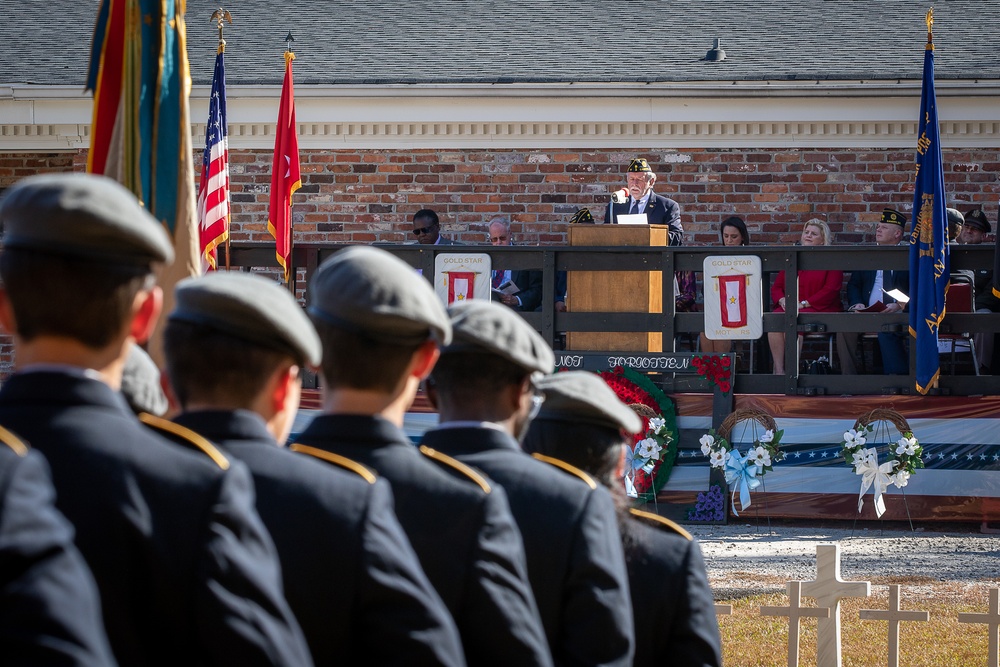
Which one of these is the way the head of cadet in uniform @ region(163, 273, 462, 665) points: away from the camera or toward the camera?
away from the camera

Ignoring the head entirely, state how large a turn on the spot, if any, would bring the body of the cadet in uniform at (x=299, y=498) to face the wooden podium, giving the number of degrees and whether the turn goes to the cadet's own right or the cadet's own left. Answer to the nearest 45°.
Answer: approximately 45° to the cadet's own left

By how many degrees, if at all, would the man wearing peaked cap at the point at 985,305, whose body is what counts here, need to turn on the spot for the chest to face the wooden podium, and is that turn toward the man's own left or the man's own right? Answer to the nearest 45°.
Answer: approximately 45° to the man's own right

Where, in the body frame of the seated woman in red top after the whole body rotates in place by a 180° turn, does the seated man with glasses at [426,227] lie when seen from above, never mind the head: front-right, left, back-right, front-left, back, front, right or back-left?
back-left

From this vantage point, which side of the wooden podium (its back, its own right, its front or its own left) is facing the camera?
front

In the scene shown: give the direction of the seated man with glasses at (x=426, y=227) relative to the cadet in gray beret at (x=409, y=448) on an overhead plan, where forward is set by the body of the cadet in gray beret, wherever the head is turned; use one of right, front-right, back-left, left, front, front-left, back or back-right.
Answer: front-left

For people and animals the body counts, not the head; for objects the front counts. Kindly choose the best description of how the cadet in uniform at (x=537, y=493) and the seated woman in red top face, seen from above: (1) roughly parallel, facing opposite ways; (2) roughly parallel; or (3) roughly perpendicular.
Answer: roughly parallel, facing opposite ways

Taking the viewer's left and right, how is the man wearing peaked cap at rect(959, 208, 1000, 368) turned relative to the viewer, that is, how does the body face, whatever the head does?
facing the viewer and to the left of the viewer

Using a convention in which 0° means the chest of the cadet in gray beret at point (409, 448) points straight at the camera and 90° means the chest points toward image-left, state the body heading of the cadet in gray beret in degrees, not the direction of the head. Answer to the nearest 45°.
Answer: approximately 225°

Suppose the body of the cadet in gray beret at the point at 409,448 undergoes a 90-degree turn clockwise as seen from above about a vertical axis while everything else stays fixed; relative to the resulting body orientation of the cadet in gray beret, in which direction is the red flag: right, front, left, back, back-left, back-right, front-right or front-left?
back-left

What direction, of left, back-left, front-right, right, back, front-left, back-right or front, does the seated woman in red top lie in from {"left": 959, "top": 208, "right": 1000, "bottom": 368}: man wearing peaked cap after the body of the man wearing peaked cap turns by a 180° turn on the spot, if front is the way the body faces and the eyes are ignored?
back-left

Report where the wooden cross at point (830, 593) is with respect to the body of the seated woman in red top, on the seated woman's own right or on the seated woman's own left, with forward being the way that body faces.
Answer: on the seated woman's own left

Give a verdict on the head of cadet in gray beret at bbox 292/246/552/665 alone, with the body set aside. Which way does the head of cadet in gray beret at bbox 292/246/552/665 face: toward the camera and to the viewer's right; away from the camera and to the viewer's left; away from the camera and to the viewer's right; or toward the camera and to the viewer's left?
away from the camera and to the viewer's right

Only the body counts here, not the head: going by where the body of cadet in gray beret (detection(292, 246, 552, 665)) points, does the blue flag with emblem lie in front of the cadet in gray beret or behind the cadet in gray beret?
in front

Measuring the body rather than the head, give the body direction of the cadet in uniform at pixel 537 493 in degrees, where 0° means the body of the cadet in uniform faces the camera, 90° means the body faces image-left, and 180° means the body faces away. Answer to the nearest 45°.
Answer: approximately 225°

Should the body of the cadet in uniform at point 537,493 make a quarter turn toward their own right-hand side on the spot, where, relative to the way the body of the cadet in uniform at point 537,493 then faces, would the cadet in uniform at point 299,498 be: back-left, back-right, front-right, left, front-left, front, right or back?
right
